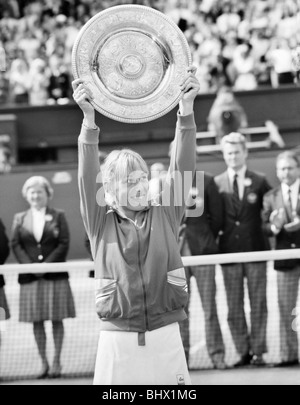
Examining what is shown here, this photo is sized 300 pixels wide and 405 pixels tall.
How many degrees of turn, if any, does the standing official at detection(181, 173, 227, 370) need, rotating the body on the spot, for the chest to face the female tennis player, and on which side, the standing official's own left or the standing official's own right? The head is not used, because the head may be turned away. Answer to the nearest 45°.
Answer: approximately 45° to the standing official's own left

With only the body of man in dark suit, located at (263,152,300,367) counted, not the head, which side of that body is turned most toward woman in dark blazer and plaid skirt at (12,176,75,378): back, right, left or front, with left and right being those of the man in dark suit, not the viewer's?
right

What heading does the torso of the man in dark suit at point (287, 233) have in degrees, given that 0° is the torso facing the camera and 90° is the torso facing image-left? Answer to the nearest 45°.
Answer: approximately 0°

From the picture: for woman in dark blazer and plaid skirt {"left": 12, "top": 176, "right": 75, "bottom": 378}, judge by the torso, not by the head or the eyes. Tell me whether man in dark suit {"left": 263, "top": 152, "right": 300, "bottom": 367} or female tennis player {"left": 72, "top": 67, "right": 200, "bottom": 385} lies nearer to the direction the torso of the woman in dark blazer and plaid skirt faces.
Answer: the female tennis player

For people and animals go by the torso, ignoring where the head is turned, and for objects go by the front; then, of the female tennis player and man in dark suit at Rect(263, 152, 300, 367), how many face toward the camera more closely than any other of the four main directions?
2

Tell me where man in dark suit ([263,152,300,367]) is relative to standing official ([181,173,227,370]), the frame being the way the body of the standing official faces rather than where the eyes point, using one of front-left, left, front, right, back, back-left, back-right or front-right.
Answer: back-left

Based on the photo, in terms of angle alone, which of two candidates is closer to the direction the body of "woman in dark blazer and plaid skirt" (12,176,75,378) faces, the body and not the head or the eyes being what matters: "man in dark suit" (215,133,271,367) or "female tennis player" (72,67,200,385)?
the female tennis player

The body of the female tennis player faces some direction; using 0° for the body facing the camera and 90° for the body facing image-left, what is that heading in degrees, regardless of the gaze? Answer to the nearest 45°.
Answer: approximately 0°

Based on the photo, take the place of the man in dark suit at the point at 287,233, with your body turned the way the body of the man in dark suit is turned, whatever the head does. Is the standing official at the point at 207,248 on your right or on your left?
on your right

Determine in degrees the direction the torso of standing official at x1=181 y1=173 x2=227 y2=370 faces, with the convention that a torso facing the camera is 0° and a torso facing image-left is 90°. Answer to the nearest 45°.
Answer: approximately 45°

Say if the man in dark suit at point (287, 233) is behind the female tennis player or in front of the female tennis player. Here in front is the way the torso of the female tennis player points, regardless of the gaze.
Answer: behind

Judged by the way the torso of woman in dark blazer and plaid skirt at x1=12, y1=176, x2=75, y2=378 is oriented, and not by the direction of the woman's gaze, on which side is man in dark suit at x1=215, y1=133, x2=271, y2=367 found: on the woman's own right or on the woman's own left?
on the woman's own left
